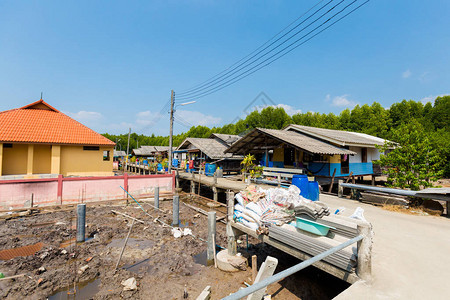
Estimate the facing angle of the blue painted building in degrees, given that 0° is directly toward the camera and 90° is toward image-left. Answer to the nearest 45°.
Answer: approximately 45°

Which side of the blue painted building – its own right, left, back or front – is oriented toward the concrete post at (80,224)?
front

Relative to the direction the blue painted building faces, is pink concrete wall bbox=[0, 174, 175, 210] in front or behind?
in front

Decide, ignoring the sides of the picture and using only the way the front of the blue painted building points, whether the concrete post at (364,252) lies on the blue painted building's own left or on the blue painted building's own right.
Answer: on the blue painted building's own left

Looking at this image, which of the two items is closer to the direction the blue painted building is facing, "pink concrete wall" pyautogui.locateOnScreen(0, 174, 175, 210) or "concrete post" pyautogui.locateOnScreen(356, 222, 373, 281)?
the pink concrete wall

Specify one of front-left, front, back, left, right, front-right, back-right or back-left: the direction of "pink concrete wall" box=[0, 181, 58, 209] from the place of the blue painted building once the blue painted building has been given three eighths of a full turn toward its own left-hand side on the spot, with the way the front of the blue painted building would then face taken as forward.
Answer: back-right

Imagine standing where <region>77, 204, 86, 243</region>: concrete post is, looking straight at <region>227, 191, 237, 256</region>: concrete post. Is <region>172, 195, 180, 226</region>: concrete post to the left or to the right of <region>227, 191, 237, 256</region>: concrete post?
left

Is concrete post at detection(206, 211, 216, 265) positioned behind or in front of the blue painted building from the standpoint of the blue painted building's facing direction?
in front

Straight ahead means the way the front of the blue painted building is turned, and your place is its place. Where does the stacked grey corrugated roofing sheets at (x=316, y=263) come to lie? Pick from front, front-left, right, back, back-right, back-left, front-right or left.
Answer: front-left

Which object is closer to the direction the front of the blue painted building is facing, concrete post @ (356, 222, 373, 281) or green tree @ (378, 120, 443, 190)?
the concrete post

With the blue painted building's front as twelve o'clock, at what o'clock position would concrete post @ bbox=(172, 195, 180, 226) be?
The concrete post is roughly at 12 o'clock from the blue painted building.
